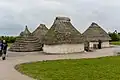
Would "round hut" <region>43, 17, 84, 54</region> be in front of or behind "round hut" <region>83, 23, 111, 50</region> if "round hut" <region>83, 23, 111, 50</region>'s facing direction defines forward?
in front

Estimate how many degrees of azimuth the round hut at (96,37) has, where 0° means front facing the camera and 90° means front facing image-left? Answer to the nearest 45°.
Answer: approximately 0°
